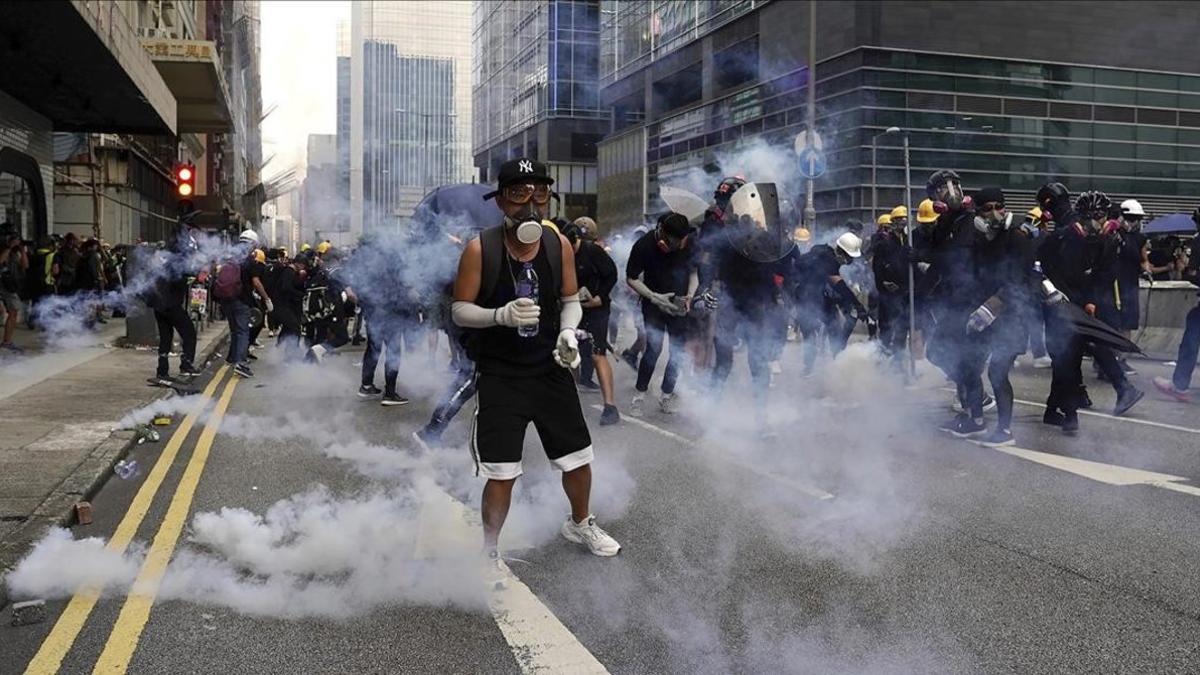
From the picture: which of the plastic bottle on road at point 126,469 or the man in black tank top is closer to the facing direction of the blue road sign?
the man in black tank top

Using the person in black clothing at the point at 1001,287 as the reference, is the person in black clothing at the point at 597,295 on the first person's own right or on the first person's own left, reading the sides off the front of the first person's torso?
on the first person's own right

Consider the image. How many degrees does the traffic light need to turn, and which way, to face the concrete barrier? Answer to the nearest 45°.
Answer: approximately 45° to its left

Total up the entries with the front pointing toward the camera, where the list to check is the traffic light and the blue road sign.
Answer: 2

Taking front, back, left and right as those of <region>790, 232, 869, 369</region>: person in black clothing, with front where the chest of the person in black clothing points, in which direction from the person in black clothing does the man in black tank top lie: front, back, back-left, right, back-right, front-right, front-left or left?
front-right

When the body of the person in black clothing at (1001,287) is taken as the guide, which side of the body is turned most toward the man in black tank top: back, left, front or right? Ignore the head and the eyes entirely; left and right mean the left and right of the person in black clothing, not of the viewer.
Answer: front

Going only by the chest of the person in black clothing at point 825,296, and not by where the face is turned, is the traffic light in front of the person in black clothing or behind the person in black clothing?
behind

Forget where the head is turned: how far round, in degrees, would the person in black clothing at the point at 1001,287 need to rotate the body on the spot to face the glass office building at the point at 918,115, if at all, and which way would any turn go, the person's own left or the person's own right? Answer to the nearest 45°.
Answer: approximately 135° to the person's own right
